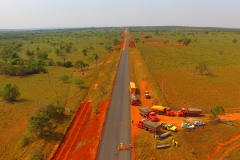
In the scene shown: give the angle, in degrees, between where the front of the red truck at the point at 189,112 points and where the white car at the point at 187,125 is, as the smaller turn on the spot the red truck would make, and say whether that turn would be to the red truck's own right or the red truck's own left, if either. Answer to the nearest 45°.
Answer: approximately 90° to the red truck's own left

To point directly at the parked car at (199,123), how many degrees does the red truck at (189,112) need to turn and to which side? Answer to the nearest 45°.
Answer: approximately 135° to its left

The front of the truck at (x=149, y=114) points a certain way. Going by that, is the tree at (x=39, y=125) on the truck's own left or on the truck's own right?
on the truck's own right

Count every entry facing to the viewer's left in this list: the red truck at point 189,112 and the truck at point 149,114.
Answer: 1

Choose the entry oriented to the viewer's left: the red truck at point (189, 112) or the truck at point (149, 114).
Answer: the red truck

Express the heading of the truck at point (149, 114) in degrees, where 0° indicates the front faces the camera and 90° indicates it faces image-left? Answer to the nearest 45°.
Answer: approximately 315°

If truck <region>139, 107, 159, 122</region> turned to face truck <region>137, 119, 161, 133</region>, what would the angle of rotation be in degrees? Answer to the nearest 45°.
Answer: approximately 45° to its right

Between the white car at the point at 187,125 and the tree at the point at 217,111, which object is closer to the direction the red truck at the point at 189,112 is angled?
the white car

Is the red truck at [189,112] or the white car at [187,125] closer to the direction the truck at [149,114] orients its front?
the white car

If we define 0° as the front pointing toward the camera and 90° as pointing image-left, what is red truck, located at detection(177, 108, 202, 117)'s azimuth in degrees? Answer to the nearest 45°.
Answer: approximately 90°

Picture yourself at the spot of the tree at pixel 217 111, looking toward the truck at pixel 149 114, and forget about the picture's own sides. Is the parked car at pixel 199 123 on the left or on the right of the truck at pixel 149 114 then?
left
